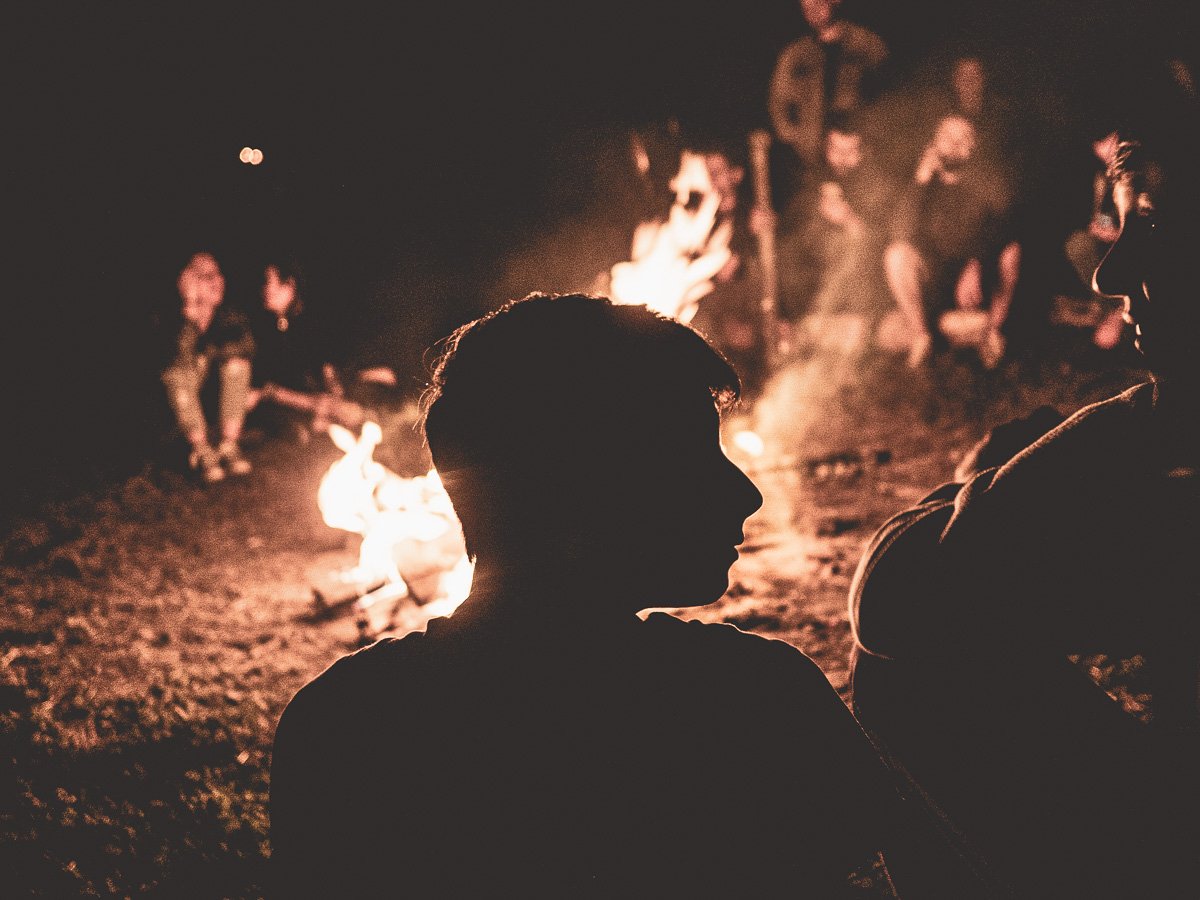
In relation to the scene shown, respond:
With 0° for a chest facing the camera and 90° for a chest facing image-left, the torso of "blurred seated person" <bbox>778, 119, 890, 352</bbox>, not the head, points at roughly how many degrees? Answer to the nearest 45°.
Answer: approximately 0°

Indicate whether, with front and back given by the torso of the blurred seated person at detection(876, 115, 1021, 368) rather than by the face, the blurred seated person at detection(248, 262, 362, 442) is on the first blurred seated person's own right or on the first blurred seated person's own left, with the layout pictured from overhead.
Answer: on the first blurred seated person's own right

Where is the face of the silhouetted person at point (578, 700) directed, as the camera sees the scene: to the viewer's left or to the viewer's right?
to the viewer's right

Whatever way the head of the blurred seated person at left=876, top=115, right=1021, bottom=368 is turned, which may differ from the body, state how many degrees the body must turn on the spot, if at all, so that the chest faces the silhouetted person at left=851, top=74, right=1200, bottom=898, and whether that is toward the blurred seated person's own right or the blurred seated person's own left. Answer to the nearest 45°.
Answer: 0° — they already face them

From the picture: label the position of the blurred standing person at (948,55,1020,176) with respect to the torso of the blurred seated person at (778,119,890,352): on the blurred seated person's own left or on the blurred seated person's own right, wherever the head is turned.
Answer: on the blurred seated person's own left

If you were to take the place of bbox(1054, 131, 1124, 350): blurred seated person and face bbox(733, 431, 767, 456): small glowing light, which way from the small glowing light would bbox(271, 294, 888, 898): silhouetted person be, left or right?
left
